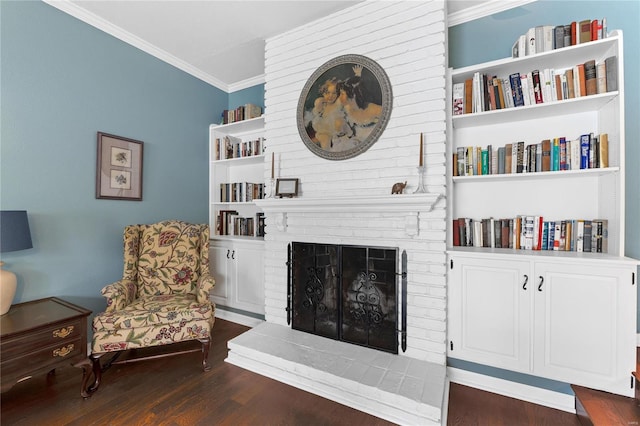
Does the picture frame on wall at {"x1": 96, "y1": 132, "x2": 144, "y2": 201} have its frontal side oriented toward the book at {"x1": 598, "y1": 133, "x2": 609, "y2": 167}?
yes

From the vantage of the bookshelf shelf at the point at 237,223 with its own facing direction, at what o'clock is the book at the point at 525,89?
The book is roughly at 9 o'clock from the bookshelf shelf.

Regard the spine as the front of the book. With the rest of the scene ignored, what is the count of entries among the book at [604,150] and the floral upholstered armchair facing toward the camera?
2

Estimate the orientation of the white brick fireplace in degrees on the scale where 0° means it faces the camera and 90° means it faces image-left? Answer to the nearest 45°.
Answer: approximately 45°

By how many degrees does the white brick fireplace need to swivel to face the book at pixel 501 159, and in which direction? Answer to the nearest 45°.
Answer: approximately 135° to its left

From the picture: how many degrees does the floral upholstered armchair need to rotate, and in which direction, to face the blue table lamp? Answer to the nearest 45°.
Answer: approximately 90° to its right

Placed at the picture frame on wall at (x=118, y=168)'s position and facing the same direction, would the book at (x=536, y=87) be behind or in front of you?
in front

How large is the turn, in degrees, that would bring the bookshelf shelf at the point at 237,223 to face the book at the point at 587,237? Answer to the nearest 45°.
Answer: approximately 90° to its left

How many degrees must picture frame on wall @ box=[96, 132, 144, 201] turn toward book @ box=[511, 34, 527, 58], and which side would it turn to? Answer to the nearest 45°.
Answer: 0° — it already faces it

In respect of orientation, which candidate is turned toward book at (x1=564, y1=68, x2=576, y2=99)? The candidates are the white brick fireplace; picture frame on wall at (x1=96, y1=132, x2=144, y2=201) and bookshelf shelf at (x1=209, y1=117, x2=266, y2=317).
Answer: the picture frame on wall

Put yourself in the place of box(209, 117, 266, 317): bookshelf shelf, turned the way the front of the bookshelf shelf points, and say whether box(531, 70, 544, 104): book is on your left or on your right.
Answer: on your left

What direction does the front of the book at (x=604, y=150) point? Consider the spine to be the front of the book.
toward the camera

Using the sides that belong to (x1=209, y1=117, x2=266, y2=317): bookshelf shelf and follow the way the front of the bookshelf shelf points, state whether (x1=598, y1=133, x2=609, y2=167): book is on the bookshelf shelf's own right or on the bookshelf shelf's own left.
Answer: on the bookshelf shelf's own left

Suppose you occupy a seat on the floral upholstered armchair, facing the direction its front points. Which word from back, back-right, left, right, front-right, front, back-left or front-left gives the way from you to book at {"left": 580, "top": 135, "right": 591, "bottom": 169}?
front-left

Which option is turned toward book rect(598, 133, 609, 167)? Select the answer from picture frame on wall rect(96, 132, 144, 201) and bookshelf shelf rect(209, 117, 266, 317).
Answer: the picture frame on wall

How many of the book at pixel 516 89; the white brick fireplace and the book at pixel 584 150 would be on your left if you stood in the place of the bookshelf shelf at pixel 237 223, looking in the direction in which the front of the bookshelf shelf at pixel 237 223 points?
3
